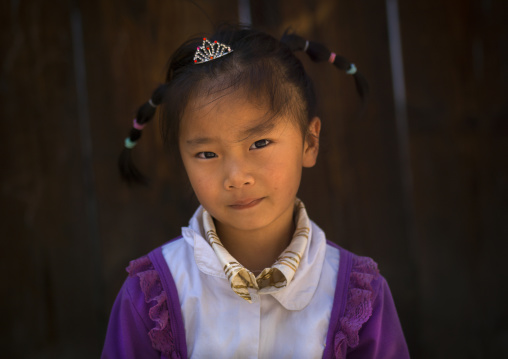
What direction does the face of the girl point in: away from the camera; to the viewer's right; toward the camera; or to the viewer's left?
toward the camera

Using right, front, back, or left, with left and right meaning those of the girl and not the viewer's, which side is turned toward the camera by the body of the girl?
front
